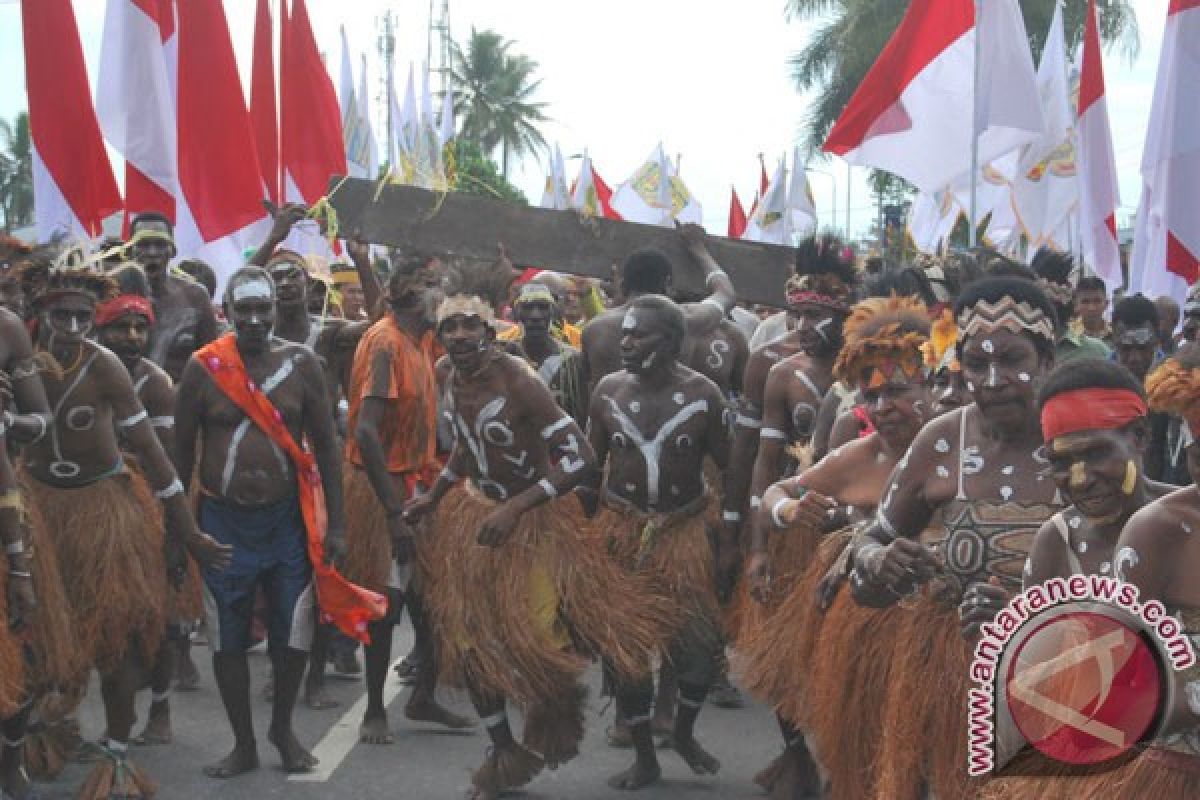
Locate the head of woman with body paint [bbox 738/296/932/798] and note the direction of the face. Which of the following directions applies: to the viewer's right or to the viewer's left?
to the viewer's left

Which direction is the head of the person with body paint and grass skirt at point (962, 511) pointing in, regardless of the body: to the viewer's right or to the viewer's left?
to the viewer's left

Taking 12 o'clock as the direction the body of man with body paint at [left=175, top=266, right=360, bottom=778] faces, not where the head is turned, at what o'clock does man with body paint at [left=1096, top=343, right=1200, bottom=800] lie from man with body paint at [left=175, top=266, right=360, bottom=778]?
man with body paint at [left=1096, top=343, right=1200, bottom=800] is roughly at 11 o'clock from man with body paint at [left=175, top=266, right=360, bottom=778].

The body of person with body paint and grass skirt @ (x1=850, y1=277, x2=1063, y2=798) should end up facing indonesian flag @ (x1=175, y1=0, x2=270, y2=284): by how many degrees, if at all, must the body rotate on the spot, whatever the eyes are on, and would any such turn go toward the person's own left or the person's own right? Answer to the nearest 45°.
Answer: approximately 135° to the person's own right

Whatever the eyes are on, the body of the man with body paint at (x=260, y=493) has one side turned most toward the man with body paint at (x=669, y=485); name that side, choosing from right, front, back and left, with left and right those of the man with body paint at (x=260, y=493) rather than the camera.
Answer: left

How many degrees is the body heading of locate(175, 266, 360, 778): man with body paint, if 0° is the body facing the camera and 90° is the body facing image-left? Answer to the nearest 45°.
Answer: approximately 0°

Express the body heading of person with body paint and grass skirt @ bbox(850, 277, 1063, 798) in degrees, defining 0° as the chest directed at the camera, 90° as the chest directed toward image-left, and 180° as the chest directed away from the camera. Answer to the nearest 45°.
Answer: approximately 0°

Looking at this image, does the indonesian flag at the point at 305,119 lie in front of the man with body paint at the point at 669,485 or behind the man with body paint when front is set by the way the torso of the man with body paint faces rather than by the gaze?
behind

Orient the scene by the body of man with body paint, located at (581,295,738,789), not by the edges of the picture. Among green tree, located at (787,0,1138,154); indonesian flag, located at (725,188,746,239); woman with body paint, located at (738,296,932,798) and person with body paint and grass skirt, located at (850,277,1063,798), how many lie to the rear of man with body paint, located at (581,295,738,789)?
2
